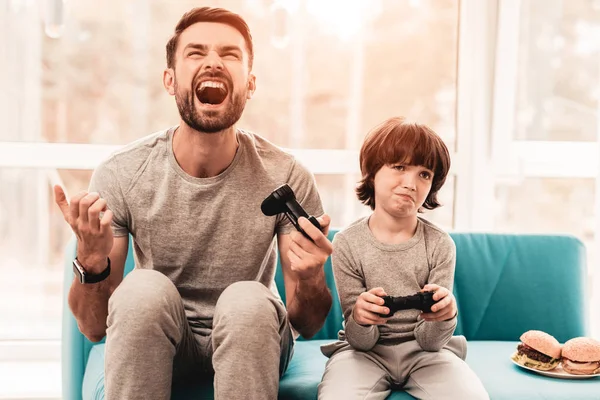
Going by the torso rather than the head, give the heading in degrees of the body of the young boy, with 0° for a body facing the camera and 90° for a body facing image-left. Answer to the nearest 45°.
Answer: approximately 0°

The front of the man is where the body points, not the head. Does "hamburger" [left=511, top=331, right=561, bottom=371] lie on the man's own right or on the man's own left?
on the man's own left

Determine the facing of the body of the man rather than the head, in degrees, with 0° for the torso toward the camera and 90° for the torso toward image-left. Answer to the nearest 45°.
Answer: approximately 0°
